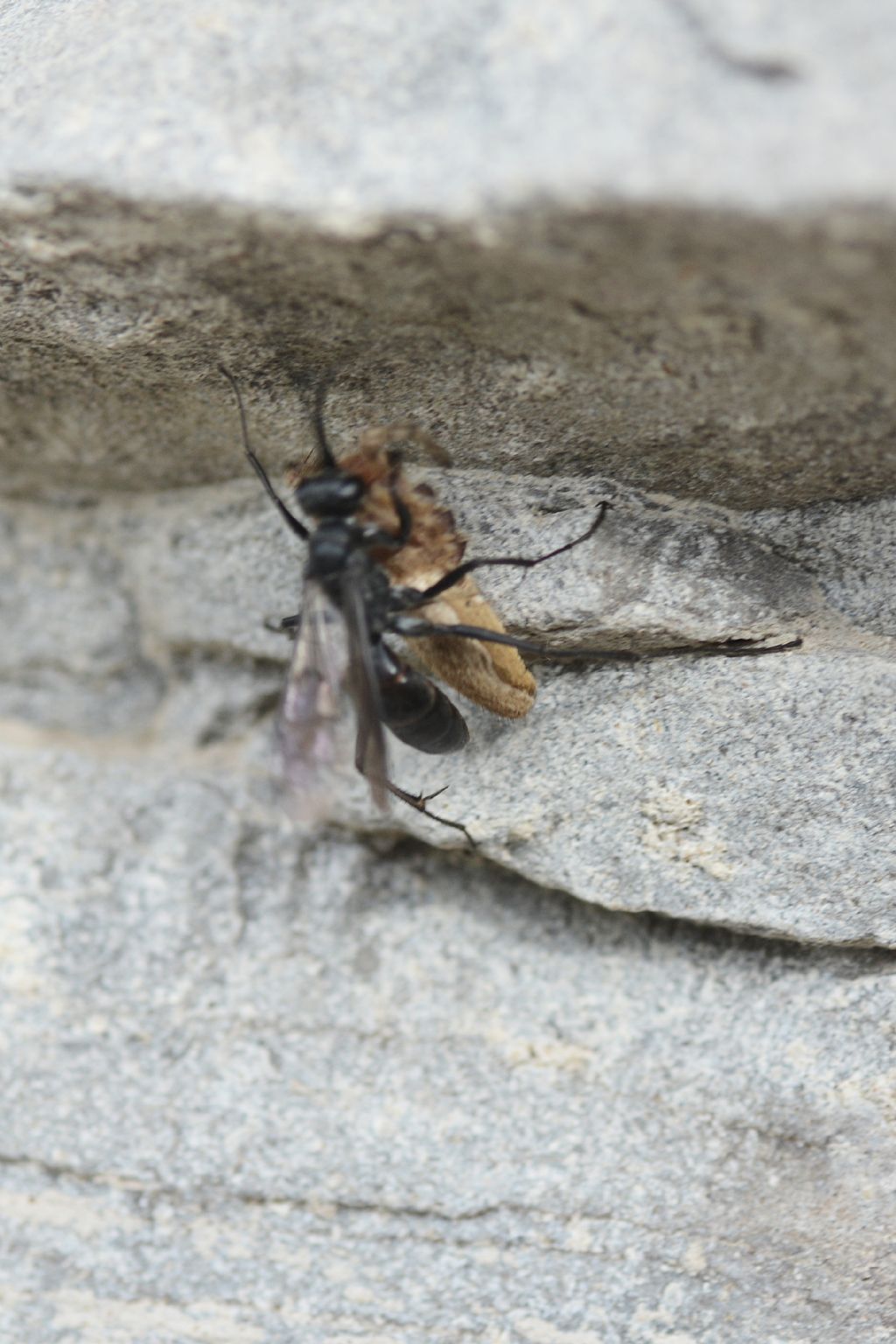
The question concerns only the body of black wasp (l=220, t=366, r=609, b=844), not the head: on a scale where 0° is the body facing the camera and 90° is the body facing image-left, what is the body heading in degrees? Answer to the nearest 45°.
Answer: approximately 180°
